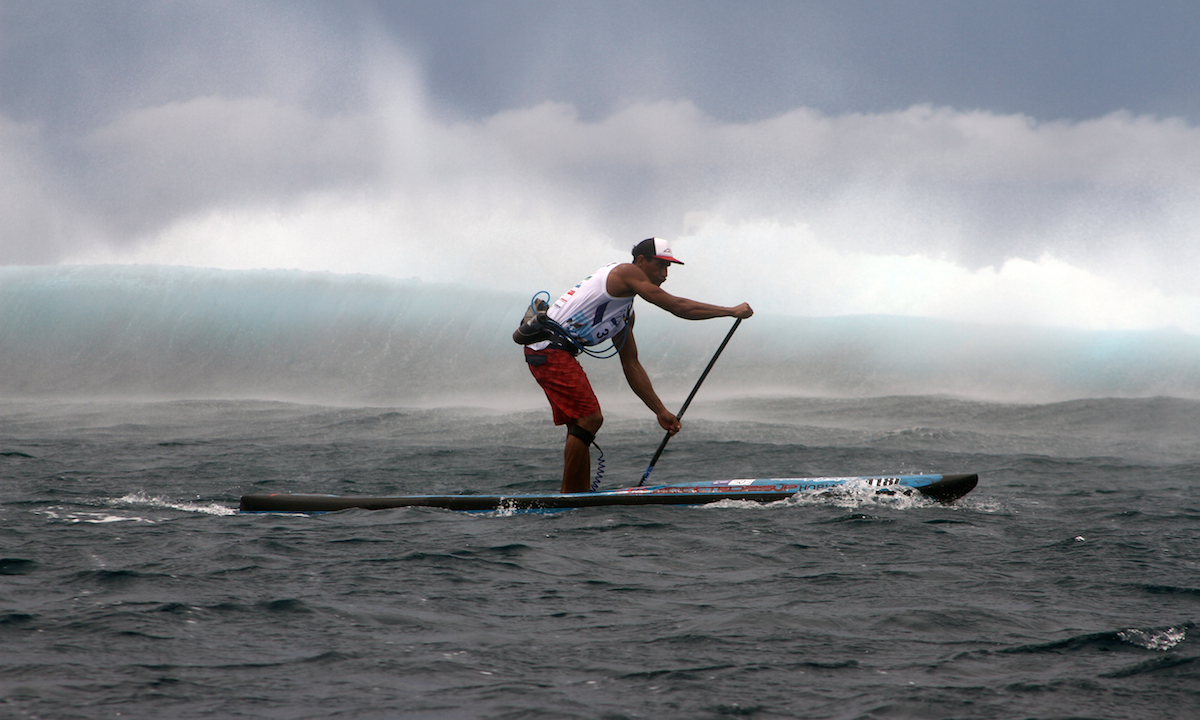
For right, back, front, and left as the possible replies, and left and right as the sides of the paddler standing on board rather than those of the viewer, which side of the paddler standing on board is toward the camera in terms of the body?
right
